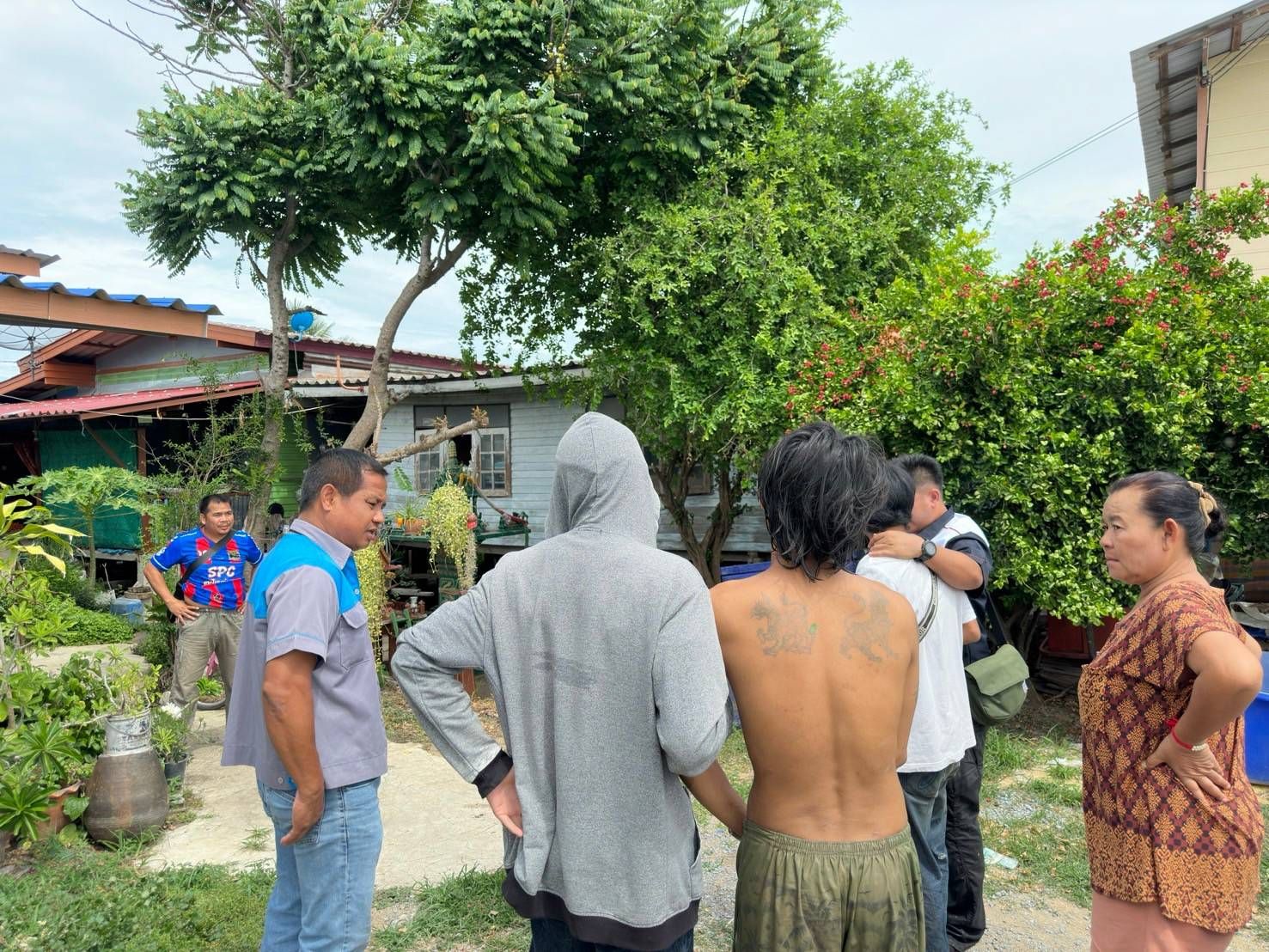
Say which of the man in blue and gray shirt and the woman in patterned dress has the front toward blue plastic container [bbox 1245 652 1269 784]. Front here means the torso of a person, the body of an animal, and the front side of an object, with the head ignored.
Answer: the man in blue and gray shirt

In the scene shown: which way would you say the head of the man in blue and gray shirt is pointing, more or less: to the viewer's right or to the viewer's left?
to the viewer's right

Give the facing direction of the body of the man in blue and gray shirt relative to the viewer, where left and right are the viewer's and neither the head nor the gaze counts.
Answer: facing to the right of the viewer

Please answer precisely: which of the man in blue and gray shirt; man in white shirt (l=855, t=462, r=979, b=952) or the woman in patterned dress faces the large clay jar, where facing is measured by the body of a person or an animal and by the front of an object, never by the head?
the woman in patterned dress

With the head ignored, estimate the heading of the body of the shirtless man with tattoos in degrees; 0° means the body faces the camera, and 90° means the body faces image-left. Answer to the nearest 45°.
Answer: approximately 180°

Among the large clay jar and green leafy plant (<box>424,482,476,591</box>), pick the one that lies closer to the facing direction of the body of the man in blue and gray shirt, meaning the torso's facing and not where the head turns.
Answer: the green leafy plant

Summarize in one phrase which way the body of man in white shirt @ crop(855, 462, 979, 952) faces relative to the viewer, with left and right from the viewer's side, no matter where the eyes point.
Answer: facing away from the viewer and to the right of the viewer

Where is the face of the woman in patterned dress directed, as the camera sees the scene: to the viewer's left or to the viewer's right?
to the viewer's left

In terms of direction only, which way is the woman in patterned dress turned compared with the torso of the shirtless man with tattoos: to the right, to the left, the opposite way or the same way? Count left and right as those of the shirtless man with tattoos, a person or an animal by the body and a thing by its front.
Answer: to the left

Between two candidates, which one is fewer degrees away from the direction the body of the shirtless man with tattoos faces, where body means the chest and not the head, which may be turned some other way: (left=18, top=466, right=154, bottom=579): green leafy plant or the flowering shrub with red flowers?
the flowering shrub with red flowers

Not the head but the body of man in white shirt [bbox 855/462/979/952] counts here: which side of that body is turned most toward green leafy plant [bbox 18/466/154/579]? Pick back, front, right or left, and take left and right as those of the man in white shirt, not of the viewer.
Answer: left

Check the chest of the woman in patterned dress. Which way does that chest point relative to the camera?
to the viewer's left
